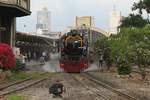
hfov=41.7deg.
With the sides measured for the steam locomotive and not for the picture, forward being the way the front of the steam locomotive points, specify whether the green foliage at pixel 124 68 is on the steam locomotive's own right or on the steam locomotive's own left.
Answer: on the steam locomotive's own left

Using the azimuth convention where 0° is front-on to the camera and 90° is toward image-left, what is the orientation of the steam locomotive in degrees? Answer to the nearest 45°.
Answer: approximately 0°
